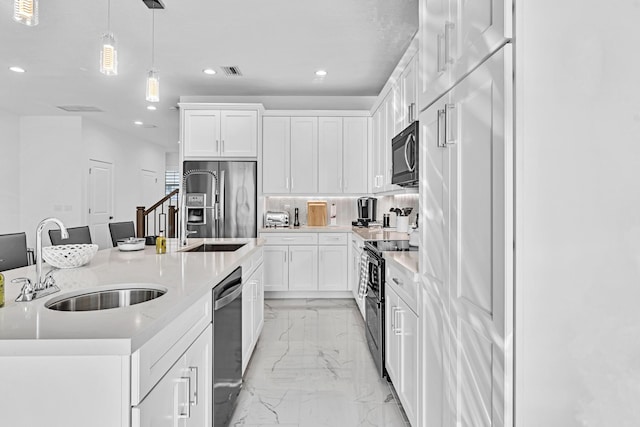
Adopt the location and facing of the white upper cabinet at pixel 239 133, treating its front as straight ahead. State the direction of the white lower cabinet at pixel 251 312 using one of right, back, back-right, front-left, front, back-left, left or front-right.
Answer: front

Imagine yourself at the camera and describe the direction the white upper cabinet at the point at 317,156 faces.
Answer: facing the viewer

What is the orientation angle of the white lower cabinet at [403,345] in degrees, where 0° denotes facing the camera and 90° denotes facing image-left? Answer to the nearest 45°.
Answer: approximately 90°

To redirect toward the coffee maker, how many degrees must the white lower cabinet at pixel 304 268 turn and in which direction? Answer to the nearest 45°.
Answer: approximately 90° to its left

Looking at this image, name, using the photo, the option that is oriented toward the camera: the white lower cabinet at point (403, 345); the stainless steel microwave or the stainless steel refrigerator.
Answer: the stainless steel refrigerator

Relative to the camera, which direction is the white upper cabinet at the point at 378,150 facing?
to the viewer's left

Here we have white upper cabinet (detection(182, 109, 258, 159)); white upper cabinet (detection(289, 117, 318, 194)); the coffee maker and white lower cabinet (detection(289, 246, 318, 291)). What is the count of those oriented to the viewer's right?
0

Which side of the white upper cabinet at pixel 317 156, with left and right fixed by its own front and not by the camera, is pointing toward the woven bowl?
front

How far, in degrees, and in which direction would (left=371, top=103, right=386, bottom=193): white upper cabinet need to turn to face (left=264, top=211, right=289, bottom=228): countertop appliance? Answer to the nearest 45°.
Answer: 0° — it already faces it

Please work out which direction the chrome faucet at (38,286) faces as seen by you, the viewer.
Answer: facing the viewer and to the right of the viewer

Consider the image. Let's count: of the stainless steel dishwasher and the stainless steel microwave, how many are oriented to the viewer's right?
1

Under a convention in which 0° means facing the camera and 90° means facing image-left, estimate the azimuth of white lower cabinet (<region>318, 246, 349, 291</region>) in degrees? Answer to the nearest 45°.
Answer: approximately 0°

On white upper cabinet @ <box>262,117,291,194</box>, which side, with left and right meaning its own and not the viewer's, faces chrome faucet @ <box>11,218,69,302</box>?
front

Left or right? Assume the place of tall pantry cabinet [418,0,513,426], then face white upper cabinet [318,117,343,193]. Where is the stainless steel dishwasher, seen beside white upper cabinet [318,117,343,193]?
left

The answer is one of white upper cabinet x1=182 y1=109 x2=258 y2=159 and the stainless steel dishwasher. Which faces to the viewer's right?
the stainless steel dishwasher

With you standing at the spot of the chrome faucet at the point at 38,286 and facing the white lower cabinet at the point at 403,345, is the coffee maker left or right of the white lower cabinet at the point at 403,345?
left

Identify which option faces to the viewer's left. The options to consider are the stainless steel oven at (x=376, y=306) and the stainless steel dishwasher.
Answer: the stainless steel oven

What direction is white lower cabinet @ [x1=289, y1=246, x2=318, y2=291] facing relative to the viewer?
toward the camera

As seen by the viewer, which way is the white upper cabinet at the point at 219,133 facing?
toward the camera

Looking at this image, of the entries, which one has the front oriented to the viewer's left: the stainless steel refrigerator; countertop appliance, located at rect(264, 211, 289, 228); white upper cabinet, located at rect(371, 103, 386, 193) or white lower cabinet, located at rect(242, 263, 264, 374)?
the white upper cabinet
